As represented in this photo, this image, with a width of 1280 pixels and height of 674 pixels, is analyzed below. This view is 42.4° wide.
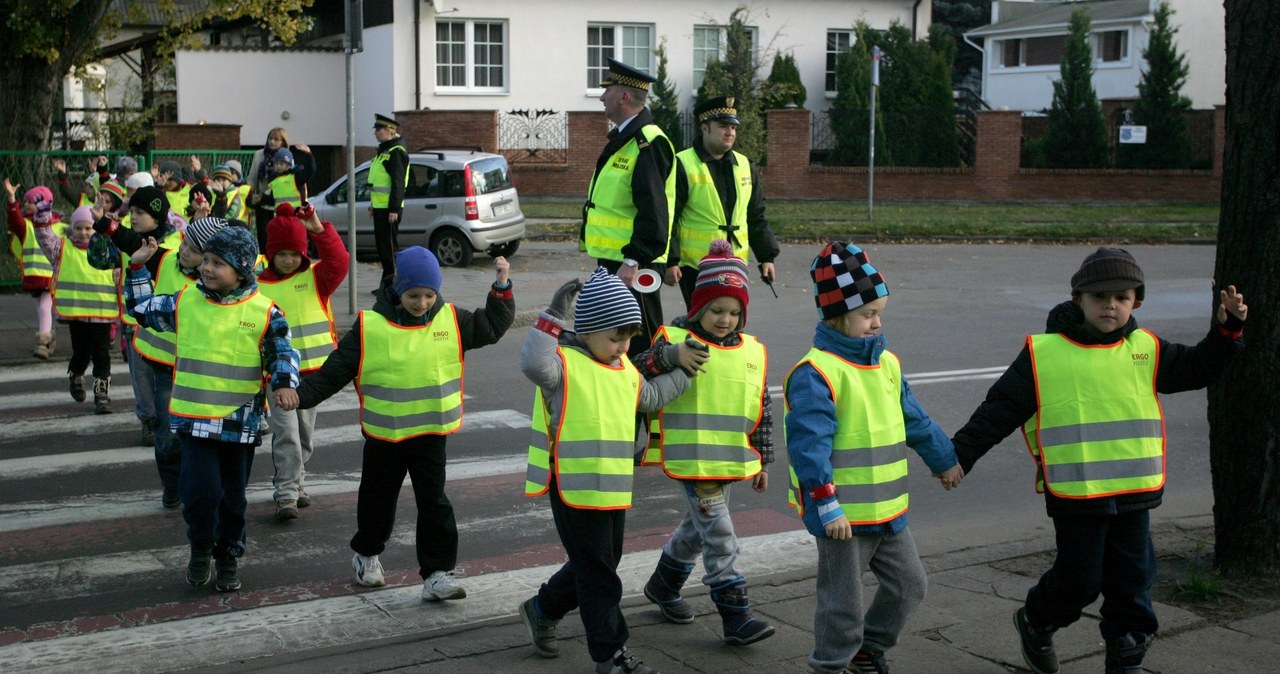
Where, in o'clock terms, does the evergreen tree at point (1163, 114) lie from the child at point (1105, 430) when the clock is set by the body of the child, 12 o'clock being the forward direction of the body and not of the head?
The evergreen tree is roughly at 6 o'clock from the child.

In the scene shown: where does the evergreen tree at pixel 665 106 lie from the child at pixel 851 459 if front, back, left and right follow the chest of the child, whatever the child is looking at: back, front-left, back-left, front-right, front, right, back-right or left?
back-left

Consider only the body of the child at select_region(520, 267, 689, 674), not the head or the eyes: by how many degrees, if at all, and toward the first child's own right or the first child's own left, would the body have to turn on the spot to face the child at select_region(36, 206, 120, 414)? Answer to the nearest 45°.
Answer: approximately 180°

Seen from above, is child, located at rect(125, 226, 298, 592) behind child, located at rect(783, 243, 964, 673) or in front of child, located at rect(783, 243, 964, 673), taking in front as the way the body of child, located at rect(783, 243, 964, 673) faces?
behind

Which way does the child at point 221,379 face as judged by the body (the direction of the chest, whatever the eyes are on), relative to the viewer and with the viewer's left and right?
facing the viewer

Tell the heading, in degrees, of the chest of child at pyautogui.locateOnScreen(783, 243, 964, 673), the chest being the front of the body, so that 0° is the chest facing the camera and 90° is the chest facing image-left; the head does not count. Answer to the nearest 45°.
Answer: approximately 315°

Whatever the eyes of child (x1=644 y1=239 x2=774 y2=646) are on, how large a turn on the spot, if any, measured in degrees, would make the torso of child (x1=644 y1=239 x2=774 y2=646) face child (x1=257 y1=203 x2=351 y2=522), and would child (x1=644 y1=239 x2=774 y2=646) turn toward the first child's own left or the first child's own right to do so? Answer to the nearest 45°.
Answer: approximately 180°

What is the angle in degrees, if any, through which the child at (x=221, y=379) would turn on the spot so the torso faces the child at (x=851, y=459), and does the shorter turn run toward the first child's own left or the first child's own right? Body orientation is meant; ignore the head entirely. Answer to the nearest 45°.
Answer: approximately 45° to the first child's own left

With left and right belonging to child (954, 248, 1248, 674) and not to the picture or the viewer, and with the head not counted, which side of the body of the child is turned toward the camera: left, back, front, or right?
front

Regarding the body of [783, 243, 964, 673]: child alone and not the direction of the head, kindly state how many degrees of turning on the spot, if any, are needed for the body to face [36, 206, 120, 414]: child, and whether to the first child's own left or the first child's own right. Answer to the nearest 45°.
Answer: approximately 180°

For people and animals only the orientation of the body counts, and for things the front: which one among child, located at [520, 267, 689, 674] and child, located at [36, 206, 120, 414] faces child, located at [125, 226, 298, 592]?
child, located at [36, 206, 120, 414]

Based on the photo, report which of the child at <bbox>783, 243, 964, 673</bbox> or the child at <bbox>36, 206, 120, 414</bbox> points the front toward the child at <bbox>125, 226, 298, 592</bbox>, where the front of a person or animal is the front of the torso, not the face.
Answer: the child at <bbox>36, 206, 120, 414</bbox>

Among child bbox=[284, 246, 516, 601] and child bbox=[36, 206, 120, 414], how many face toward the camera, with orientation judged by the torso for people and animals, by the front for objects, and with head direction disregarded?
2

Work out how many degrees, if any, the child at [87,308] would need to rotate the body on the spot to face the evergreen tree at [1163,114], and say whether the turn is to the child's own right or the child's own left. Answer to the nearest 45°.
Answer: approximately 135° to the child's own left

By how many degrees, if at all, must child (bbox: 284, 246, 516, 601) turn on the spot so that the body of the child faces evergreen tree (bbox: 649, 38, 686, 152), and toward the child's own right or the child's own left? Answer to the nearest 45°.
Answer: approximately 180°

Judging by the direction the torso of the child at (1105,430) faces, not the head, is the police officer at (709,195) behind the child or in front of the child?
behind

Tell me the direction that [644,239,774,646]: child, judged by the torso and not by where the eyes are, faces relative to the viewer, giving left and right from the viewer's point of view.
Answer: facing the viewer and to the right of the viewer
